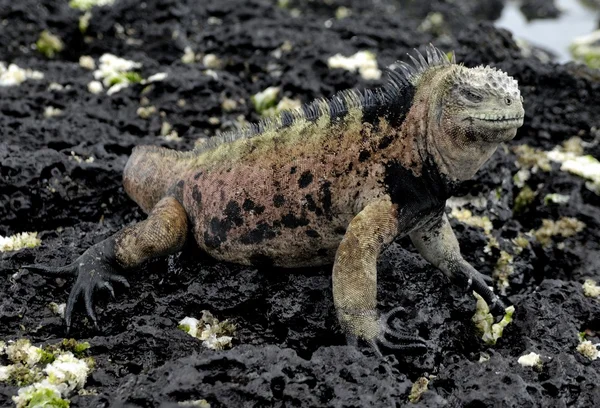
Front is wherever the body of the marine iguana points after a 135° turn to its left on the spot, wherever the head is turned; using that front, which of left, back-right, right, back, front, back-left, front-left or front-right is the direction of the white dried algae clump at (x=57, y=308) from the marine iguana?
left

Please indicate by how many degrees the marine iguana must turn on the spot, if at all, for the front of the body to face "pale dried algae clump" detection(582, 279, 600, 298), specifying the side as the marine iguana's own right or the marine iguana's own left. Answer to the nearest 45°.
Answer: approximately 45° to the marine iguana's own left

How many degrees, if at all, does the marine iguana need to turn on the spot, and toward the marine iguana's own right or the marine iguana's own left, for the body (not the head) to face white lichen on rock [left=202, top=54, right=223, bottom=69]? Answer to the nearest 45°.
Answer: approximately 135° to the marine iguana's own left

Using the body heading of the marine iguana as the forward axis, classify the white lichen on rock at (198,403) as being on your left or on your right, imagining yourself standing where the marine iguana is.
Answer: on your right

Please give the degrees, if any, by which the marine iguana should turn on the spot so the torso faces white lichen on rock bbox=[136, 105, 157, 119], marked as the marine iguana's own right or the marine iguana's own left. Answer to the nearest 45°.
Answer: approximately 180°

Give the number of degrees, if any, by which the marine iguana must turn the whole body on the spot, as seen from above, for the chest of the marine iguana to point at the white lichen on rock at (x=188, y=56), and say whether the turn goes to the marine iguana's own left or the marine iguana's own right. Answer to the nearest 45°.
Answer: approximately 135° to the marine iguana's own left
